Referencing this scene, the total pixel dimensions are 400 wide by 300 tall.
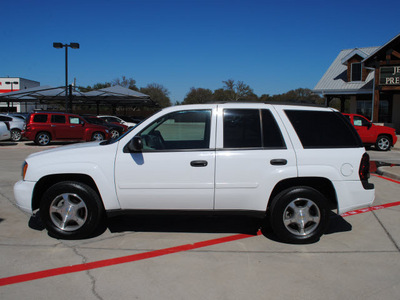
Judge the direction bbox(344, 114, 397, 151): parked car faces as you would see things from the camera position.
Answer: facing to the right of the viewer

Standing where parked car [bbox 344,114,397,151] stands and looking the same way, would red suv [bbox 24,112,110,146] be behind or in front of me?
behind

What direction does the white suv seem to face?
to the viewer's left

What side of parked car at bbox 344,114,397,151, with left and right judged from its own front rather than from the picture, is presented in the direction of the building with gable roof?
left

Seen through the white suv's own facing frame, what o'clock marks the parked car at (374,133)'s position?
The parked car is roughly at 4 o'clock from the white suv.

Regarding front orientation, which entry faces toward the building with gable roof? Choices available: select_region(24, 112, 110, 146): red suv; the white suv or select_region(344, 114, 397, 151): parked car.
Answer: the red suv

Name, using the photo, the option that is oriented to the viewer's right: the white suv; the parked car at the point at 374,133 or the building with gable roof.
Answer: the parked car

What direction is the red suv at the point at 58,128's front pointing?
to the viewer's right

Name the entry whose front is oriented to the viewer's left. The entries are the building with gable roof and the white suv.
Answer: the white suv

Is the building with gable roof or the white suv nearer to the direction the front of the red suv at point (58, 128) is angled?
the building with gable roof

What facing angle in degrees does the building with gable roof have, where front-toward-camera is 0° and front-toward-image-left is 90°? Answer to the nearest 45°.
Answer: approximately 0°
